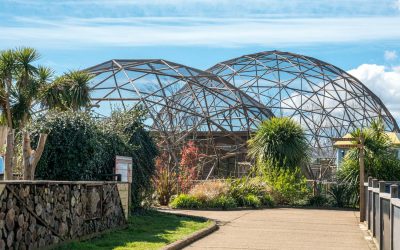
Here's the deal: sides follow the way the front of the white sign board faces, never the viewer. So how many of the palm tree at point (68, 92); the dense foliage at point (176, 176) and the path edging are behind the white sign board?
2

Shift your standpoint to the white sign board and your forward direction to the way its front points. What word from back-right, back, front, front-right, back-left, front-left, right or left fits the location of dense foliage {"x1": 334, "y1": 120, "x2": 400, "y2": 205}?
back-left

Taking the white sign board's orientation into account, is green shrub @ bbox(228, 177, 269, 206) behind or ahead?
behind

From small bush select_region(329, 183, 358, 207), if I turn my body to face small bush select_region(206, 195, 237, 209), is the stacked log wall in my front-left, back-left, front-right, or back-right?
front-left

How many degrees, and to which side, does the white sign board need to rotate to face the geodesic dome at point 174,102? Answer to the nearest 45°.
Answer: approximately 180°

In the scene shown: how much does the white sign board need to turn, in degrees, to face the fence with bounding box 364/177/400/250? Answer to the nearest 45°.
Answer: approximately 45° to its left

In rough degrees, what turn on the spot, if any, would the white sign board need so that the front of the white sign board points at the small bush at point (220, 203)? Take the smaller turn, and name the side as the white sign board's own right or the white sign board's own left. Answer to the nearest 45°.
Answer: approximately 135° to the white sign board's own left

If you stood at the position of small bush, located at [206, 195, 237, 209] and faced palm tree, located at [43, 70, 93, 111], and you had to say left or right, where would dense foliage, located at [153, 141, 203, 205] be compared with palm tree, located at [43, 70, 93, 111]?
right

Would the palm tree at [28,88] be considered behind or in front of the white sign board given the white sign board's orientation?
behind

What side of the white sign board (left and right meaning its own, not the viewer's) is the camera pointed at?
front
